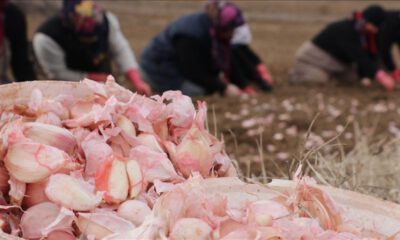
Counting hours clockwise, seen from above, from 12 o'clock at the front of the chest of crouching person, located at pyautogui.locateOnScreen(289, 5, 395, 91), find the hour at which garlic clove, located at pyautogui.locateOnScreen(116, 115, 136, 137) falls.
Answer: The garlic clove is roughly at 3 o'clock from the crouching person.

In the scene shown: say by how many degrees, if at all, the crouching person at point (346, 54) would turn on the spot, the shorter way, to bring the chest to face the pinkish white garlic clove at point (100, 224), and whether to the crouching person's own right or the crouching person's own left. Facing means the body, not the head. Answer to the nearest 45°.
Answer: approximately 90° to the crouching person's own right

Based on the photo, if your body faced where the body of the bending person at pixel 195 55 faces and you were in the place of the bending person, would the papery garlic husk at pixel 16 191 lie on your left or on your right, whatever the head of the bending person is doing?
on your right

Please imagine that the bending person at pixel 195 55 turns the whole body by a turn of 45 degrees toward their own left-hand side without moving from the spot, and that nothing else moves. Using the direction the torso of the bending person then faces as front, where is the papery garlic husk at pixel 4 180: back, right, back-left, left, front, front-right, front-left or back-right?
back-right

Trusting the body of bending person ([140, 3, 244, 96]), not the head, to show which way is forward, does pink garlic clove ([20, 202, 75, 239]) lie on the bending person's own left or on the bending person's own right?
on the bending person's own right

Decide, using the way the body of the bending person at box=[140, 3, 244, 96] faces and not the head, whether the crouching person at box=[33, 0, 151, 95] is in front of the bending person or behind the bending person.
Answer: behind

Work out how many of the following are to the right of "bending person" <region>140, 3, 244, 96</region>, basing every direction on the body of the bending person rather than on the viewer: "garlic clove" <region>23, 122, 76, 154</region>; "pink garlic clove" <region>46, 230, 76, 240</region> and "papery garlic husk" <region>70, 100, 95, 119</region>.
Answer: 3

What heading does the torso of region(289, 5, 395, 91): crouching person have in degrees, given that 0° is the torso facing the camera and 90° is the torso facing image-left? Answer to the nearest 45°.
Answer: approximately 270°

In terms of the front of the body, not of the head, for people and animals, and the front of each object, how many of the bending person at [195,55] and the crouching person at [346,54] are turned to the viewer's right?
2

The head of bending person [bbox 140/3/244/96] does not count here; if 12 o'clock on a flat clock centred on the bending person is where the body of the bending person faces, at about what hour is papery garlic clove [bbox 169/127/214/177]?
The papery garlic clove is roughly at 3 o'clock from the bending person.

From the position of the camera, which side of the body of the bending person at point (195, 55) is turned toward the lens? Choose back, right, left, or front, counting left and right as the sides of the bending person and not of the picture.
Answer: right

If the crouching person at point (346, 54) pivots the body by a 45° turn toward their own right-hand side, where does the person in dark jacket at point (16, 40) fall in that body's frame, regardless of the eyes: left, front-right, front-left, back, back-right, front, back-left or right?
right
